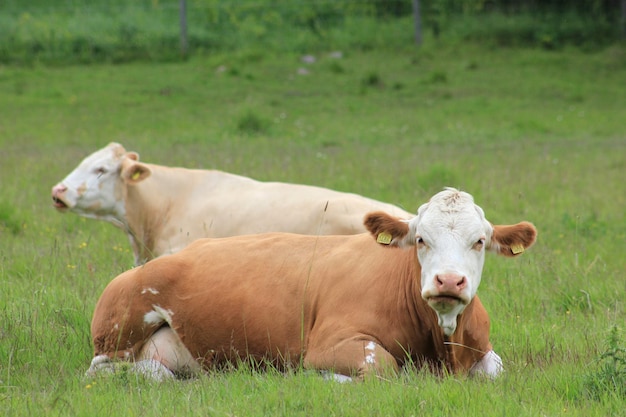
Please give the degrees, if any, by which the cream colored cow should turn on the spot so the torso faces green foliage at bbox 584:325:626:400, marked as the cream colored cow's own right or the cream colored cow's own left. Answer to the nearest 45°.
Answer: approximately 135° to the cream colored cow's own left

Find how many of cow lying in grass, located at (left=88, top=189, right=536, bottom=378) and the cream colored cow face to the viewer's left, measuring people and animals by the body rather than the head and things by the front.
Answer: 1

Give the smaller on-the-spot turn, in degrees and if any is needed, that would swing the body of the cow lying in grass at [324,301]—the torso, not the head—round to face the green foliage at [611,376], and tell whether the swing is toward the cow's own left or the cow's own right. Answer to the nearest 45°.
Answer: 0° — it already faces it

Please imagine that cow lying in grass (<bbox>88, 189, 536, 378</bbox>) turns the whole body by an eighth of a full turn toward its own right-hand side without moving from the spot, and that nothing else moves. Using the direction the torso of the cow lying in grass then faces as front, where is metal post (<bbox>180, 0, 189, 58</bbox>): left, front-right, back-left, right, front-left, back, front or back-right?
back

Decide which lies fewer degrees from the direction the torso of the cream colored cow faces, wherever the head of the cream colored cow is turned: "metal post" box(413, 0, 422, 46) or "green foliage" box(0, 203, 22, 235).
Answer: the green foliage

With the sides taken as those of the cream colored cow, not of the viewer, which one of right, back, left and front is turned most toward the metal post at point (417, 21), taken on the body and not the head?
right

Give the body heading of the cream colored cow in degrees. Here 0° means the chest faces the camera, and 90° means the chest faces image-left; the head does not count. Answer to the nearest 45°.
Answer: approximately 90°

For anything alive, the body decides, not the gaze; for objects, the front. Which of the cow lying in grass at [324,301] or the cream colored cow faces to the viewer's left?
the cream colored cow

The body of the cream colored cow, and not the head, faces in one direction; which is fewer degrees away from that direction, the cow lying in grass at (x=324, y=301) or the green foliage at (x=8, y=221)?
the green foliage

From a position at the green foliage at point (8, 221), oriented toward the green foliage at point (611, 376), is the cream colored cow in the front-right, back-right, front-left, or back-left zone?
front-left

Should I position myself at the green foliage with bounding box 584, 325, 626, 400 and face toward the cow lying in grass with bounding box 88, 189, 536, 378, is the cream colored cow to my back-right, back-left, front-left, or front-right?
front-right

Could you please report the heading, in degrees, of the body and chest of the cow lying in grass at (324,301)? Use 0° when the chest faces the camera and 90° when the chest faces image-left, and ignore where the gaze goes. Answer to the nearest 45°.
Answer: approximately 315°
